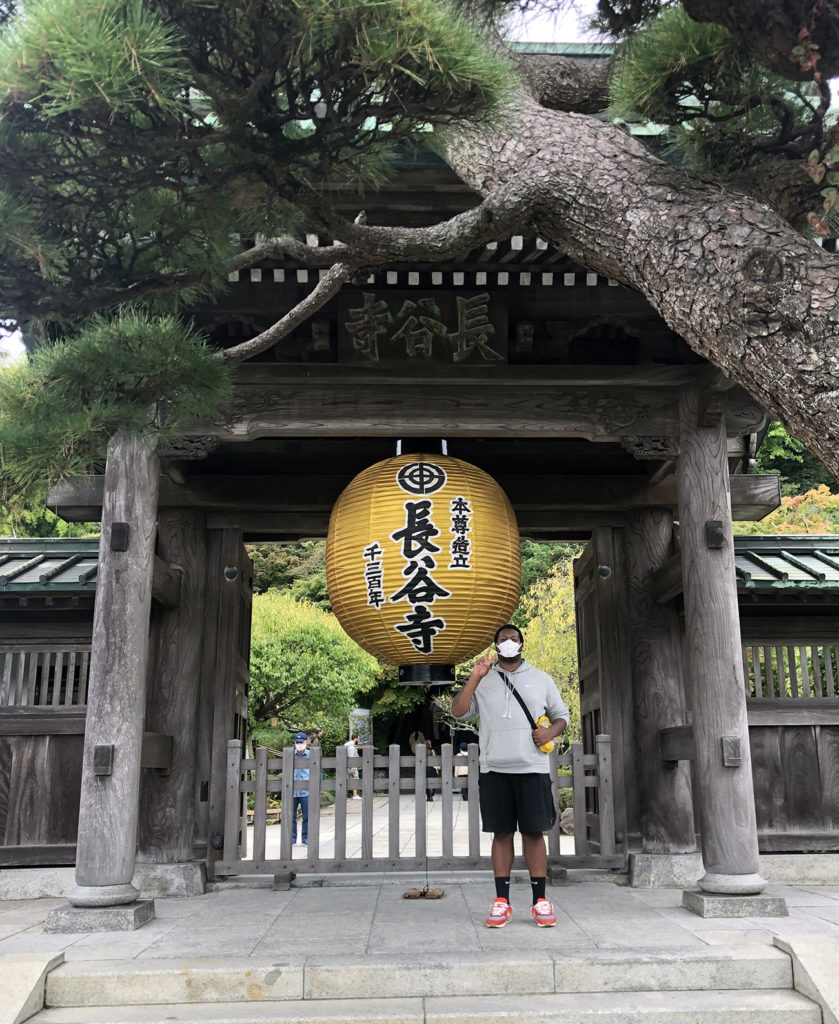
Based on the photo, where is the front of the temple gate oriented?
toward the camera

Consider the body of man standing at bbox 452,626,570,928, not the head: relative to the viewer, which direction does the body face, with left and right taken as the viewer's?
facing the viewer

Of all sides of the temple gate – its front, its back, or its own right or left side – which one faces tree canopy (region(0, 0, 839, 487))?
front

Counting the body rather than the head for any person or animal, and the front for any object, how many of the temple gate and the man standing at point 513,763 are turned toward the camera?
2

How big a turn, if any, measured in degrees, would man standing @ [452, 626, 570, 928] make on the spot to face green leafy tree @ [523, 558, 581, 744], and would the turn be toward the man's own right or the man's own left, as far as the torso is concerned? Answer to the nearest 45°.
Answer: approximately 180°

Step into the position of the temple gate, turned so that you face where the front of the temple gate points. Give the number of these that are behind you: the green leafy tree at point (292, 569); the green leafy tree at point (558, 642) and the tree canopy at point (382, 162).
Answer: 2

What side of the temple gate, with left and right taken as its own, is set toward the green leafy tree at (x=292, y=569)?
back

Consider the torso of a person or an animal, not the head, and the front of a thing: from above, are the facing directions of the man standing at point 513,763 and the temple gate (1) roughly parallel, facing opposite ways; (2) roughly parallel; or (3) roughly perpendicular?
roughly parallel

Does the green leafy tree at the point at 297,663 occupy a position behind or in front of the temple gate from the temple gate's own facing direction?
behind

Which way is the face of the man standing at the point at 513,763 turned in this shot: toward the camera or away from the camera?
toward the camera
